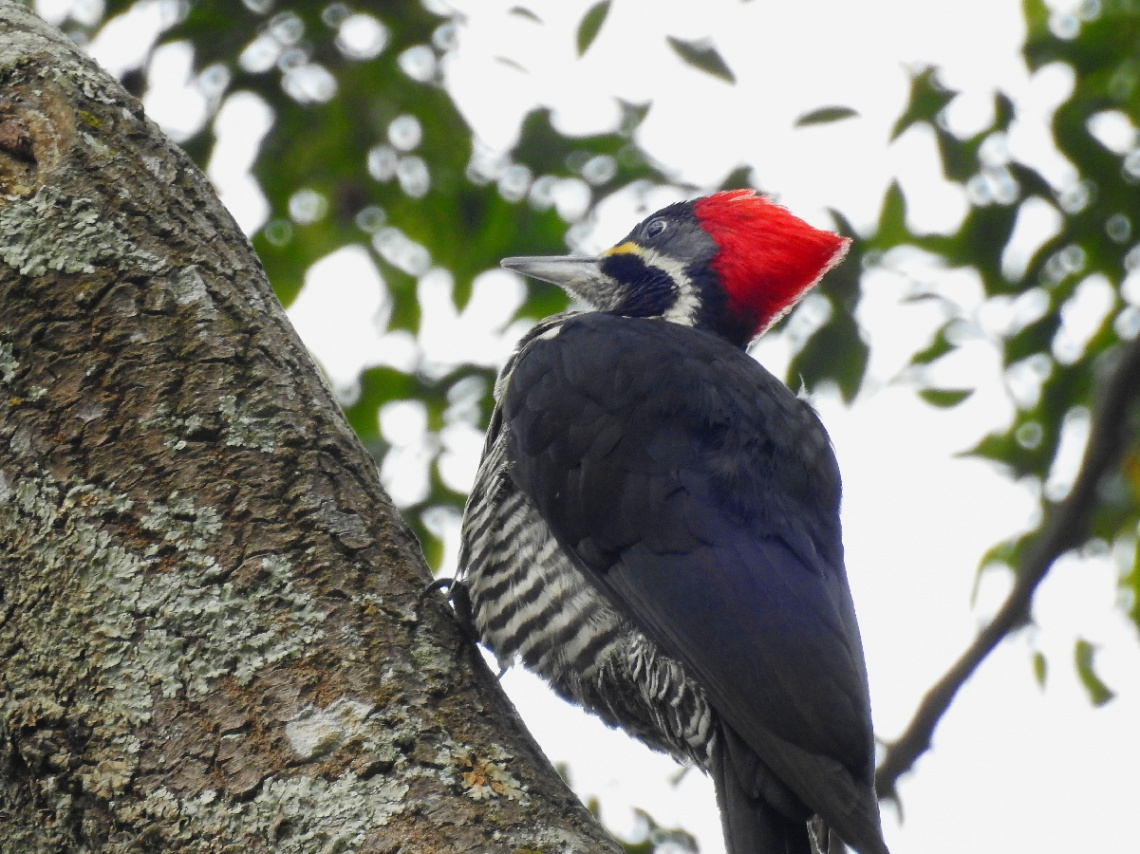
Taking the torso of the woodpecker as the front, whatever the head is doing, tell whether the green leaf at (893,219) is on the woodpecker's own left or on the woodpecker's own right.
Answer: on the woodpecker's own right

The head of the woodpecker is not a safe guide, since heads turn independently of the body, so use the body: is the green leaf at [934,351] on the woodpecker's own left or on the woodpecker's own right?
on the woodpecker's own right

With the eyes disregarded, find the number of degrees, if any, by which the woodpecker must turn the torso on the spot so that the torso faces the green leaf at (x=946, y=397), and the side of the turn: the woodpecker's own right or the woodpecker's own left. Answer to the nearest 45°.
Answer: approximately 90° to the woodpecker's own right

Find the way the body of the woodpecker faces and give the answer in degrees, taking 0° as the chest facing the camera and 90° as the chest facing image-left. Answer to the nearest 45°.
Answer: approximately 90°

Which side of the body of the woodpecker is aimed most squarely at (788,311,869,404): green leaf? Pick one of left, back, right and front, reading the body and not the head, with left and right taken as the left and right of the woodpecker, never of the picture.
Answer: right

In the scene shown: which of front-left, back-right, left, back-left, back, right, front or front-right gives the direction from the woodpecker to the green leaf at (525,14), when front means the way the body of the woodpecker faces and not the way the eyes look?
front-right

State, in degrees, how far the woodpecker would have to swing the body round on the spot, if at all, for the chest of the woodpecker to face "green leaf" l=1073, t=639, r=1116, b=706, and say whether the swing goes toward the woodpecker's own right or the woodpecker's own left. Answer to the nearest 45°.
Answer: approximately 135° to the woodpecker's own right
